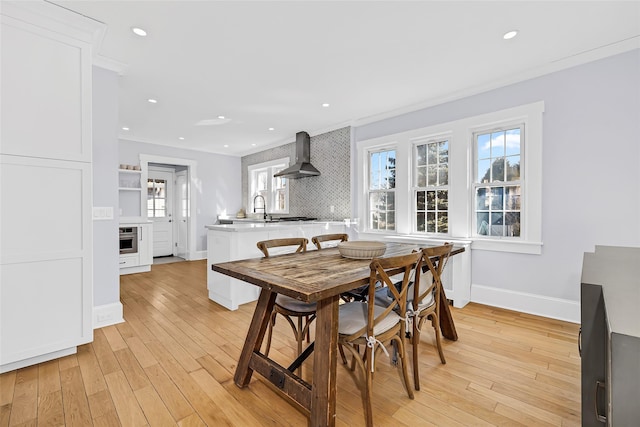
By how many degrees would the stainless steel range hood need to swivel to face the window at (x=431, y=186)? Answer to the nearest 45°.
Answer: approximately 90° to its left

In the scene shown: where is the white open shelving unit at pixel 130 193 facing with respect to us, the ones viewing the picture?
facing the viewer

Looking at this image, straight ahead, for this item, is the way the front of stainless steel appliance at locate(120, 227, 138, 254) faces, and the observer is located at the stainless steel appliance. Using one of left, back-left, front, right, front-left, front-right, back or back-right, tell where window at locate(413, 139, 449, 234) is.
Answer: front-left

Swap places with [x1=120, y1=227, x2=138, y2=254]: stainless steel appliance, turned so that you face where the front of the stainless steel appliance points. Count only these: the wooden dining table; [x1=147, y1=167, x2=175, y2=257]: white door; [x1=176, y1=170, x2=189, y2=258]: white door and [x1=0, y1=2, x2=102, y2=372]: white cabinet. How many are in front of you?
2

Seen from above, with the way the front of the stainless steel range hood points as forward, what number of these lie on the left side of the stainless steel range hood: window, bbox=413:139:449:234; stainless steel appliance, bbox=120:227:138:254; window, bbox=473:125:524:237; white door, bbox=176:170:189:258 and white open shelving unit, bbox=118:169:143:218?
2

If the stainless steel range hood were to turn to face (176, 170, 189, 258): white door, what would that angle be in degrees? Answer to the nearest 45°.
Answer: approximately 90° to its right

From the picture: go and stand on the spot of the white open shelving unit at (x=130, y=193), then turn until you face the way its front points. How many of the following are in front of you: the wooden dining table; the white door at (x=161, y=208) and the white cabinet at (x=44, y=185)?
2

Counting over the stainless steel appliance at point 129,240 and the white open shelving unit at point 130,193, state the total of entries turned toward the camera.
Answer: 2

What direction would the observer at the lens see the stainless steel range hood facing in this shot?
facing the viewer and to the left of the viewer

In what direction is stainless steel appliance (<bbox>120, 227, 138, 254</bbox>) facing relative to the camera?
toward the camera

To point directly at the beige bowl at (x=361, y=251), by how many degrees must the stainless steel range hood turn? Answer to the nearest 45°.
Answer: approximately 45° to its left

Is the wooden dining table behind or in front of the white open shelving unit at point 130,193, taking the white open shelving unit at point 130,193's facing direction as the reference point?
in front
